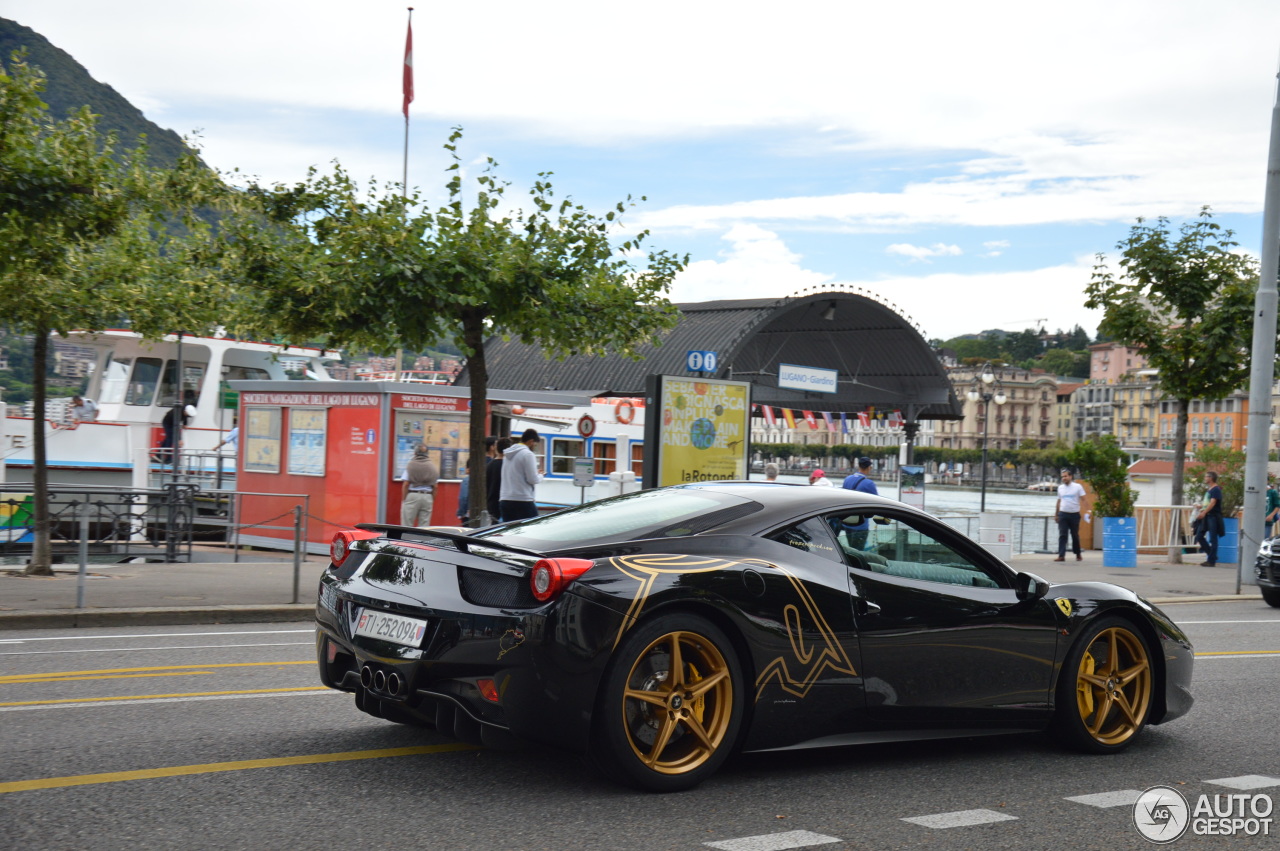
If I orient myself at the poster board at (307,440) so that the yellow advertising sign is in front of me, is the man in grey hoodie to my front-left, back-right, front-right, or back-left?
front-right

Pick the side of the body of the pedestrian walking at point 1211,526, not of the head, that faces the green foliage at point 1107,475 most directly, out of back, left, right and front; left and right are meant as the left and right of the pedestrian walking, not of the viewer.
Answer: front

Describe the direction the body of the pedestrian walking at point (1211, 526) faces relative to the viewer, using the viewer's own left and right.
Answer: facing to the left of the viewer

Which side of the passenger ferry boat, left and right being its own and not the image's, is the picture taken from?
left

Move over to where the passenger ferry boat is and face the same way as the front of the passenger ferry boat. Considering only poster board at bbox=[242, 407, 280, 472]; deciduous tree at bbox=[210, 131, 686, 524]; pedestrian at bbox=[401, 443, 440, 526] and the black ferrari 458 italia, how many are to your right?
0

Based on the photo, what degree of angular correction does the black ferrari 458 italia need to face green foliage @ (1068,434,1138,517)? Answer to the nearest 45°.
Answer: approximately 45° to its left

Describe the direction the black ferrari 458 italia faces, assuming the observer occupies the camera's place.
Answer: facing away from the viewer and to the right of the viewer

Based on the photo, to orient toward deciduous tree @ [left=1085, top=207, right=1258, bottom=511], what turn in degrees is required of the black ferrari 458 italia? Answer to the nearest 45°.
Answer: approximately 45° to its left

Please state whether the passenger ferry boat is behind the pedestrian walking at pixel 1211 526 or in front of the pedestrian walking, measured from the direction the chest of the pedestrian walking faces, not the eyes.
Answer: in front

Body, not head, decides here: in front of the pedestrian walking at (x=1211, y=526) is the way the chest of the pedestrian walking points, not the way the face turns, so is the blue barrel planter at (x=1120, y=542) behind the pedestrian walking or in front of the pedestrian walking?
in front

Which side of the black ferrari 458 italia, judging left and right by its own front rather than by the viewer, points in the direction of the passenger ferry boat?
left
